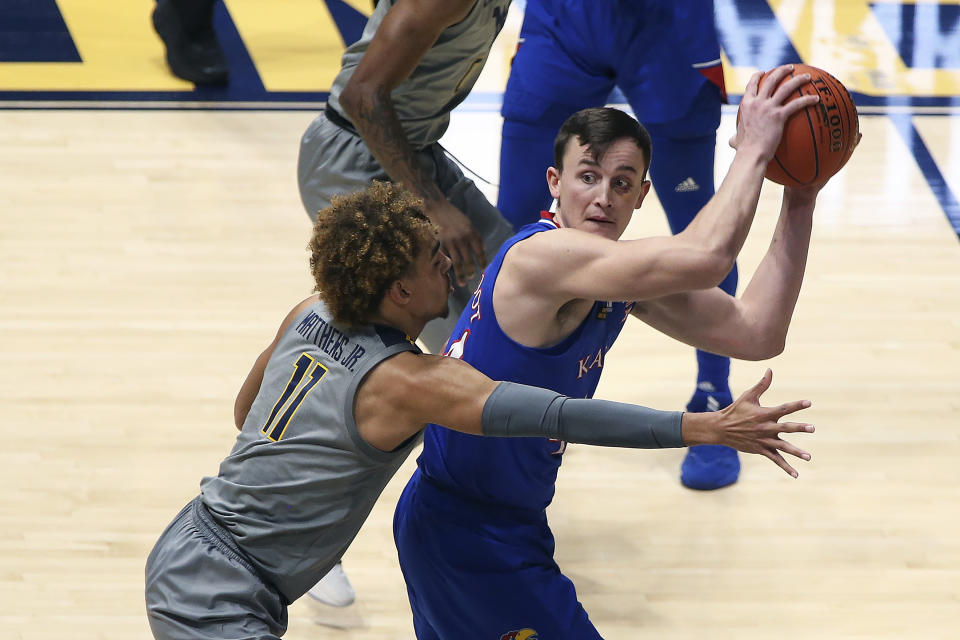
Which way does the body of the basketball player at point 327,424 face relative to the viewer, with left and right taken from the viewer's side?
facing away from the viewer and to the right of the viewer

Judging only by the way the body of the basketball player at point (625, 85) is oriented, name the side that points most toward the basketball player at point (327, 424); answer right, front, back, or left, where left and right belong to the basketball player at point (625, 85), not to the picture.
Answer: front

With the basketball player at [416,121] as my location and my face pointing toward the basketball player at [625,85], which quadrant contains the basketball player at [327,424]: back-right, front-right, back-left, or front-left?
back-right

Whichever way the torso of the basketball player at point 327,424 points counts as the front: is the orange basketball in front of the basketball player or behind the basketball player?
in front

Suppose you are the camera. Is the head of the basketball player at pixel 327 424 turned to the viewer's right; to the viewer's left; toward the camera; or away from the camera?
to the viewer's right

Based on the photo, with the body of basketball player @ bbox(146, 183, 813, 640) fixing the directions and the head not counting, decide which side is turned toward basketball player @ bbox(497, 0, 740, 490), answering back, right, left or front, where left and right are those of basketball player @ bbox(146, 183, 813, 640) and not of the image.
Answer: front
